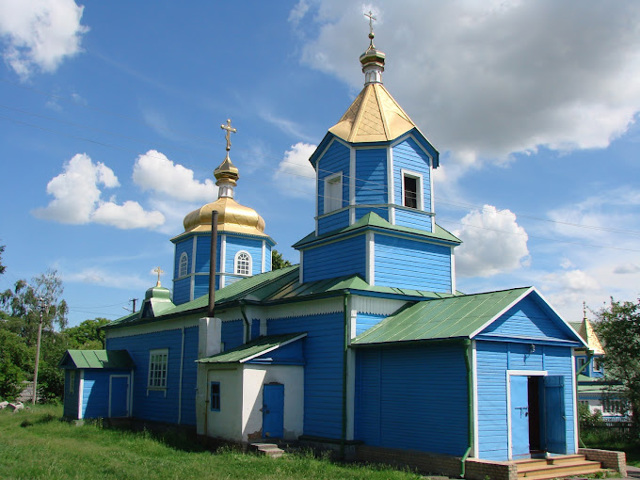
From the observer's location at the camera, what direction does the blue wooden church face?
facing the viewer and to the right of the viewer

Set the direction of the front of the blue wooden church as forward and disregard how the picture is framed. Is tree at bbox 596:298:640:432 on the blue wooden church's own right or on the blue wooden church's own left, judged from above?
on the blue wooden church's own left
